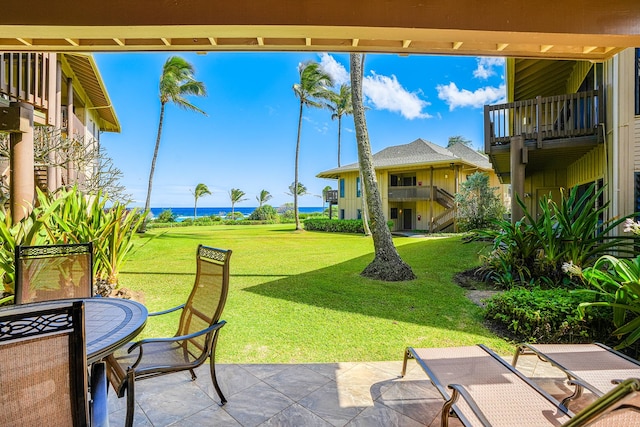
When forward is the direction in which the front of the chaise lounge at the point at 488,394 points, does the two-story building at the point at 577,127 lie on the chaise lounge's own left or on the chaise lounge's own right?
on the chaise lounge's own right

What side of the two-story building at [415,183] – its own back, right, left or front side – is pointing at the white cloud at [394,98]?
back

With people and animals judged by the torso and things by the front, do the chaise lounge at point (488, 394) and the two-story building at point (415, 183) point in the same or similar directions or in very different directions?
very different directions

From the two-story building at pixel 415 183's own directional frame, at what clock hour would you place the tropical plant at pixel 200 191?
The tropical plant is roughly at 4 o'clock from the two-story building.

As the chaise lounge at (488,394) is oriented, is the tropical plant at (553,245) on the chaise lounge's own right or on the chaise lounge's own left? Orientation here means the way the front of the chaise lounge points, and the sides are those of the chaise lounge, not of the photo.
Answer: on the chaise lounge's own right

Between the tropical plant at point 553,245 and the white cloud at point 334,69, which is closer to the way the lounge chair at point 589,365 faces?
the white cloud

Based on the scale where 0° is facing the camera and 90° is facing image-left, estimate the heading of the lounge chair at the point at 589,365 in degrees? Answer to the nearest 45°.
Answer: approximately 135°

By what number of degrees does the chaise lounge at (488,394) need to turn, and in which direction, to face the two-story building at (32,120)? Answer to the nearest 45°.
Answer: approximately 45° to its left

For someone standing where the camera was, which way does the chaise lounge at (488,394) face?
facing away from the viewer and to the left of the viewer
